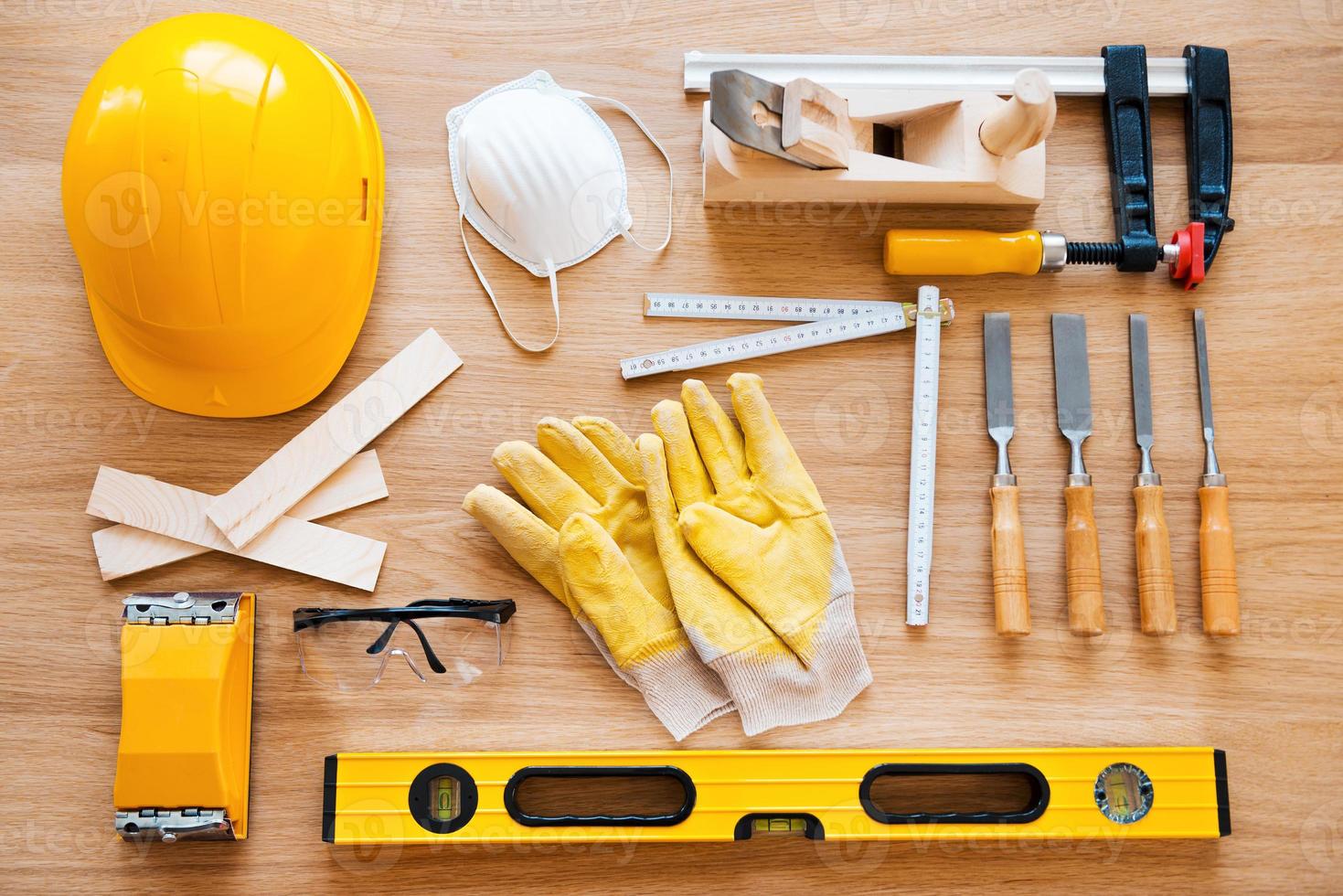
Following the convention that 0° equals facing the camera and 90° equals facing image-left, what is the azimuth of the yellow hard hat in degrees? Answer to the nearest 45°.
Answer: approximately 0°

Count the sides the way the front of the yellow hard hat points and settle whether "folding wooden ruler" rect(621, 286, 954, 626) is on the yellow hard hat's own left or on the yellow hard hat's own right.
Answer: on the yellow hard hat's own left

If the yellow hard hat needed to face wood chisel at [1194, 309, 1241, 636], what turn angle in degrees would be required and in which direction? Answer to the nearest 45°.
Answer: approximately 90° to its left

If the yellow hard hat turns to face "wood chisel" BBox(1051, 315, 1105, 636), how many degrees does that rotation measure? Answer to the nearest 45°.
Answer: approximately 90° to its left
